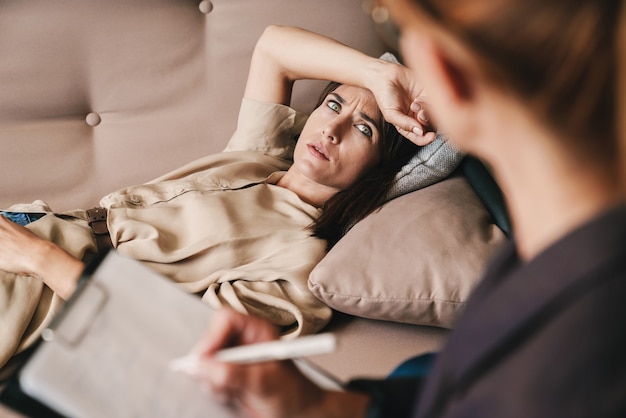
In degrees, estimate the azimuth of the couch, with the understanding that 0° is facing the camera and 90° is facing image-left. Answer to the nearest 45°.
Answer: approximately 0°
